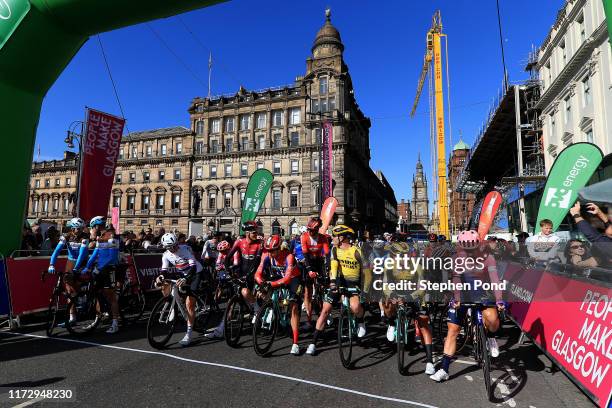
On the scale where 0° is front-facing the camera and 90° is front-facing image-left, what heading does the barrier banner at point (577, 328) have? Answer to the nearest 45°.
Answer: approximately 45°

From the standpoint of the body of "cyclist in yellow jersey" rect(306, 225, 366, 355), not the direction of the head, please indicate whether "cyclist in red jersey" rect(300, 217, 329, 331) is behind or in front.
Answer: behind

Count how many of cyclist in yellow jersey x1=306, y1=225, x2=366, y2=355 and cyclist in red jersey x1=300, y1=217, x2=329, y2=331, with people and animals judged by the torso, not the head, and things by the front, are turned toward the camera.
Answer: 2

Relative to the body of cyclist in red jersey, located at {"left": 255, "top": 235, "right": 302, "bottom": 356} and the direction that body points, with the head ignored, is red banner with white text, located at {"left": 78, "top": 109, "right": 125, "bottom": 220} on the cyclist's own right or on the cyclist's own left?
on the cyclist's own right

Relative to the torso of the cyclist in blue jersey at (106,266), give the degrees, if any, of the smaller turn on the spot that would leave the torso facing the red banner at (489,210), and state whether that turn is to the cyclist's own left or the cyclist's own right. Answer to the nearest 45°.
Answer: approximately 135° to the cyclist's own left

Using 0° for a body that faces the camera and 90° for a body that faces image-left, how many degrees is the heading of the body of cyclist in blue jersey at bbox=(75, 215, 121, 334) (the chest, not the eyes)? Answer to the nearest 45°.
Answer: approximately 45°

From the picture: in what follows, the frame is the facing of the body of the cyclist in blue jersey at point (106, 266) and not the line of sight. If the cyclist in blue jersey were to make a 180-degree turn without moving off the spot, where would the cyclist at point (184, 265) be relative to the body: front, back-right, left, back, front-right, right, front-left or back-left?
right

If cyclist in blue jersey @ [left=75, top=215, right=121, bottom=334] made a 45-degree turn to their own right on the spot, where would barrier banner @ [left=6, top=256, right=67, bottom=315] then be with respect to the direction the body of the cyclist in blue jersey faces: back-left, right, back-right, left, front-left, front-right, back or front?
front-right

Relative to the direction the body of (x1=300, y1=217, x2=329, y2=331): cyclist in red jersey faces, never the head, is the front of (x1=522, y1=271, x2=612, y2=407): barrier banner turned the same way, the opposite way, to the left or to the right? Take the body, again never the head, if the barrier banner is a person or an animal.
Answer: to the right
